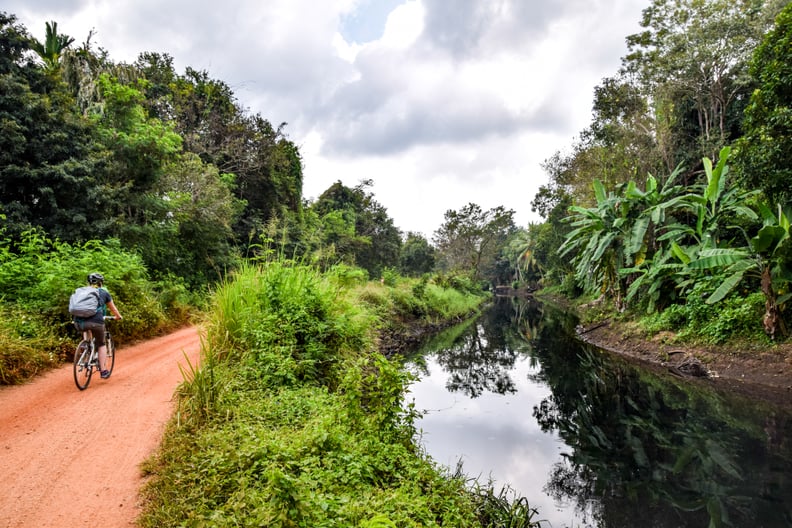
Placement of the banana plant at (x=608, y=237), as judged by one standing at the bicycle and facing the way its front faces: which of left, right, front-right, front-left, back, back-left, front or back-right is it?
front-right

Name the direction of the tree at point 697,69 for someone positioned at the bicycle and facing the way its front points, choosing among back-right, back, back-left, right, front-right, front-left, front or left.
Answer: front-right

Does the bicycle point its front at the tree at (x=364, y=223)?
yes

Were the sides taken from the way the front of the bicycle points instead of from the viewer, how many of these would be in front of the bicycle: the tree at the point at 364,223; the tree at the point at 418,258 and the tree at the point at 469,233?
3

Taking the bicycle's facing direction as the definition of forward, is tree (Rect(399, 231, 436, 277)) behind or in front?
in front

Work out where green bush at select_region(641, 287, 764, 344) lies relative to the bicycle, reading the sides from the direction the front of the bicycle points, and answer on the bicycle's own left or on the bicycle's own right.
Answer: on the bicycle's own right

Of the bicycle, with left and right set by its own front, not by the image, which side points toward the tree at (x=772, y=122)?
right

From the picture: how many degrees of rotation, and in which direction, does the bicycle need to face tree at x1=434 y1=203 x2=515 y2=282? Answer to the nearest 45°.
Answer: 0° — it already faces it

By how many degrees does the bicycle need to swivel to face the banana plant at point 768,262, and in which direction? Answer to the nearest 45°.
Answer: approximately 90° to its right

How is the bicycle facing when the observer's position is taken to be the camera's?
facing away from the viewer and to the right of the viewer

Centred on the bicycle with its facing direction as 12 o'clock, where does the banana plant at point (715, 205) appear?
The banana plant is roughly at 2 o'clock from the bicycle.

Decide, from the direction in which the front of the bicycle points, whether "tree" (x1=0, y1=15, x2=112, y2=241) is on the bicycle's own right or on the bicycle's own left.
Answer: on the bicycle's own left
